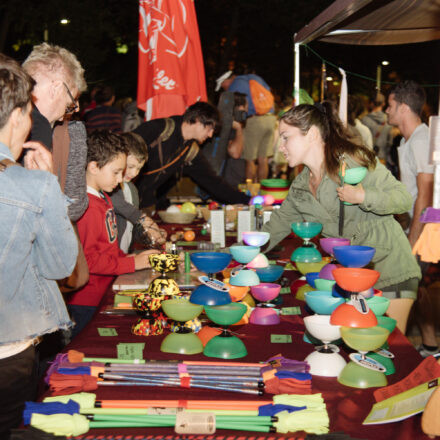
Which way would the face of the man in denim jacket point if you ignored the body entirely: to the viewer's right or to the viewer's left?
to the viewer's right

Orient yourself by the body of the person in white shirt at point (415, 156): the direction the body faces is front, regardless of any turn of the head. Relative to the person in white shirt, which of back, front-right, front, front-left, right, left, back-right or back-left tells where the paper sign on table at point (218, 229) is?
front-left

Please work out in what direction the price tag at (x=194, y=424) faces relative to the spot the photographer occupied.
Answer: facing the viewer

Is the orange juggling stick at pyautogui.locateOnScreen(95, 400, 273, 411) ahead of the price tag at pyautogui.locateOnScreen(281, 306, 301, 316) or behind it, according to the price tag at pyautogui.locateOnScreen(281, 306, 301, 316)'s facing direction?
ahead

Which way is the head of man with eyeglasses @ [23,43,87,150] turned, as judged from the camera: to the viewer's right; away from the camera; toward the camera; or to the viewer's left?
to the viewer's right

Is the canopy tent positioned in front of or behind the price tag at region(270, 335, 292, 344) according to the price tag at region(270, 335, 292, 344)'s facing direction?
behind

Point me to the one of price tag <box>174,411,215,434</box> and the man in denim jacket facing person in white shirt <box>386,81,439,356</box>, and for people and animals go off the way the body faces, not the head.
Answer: the man in denim jacket

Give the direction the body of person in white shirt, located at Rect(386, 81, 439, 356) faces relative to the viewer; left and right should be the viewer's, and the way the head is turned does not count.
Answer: facing to the left of the viewer

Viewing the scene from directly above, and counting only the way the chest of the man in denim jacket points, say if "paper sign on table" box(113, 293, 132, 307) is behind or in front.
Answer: in front

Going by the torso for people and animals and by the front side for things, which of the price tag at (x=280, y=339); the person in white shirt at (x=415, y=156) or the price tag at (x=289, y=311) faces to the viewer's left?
the person in white shirt

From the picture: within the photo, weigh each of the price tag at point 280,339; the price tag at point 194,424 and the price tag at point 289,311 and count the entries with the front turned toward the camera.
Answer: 3

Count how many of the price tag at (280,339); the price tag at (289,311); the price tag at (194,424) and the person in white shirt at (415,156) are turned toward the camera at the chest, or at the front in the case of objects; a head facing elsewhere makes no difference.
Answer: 3

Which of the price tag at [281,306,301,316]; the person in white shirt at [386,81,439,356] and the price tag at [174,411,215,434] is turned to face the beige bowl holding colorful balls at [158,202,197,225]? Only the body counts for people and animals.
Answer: the person in white shirt

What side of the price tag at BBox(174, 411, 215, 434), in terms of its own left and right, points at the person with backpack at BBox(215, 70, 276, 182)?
back

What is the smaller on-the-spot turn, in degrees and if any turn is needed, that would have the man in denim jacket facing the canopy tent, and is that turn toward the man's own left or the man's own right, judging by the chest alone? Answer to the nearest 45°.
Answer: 0° — they already face it

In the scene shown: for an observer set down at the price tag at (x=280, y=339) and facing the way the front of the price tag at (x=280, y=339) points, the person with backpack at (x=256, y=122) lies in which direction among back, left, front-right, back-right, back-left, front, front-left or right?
back

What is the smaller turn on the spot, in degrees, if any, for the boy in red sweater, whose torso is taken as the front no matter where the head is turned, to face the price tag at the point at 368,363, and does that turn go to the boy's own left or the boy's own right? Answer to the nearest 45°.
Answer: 0° — they already face it

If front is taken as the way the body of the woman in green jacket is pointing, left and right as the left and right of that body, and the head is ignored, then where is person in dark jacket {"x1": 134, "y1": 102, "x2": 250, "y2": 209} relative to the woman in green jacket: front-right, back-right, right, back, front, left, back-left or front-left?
right

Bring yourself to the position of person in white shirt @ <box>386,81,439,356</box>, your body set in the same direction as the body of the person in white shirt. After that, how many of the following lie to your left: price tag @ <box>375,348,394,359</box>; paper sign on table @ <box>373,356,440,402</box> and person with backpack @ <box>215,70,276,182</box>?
2
